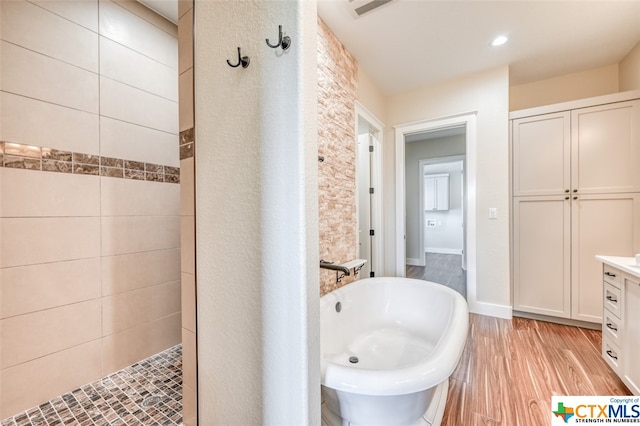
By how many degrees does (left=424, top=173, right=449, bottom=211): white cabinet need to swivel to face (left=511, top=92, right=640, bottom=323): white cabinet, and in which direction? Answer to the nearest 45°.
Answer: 0° — it already faces it

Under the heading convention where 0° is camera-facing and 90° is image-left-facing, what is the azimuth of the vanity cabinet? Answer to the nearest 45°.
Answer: approximately 45°

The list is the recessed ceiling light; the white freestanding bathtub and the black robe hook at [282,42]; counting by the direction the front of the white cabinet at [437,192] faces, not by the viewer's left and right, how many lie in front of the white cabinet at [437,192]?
3

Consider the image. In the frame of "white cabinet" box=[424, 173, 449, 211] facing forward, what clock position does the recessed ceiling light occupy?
The recessed ceiling light is roughly at 12 o'clock from the white cabinet.

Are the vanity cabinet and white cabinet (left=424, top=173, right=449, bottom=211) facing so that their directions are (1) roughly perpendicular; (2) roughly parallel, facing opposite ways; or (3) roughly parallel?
roughly perpendicular

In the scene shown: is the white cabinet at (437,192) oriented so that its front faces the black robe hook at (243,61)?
yes

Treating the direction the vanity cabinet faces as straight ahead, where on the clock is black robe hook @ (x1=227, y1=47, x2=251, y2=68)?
The black robe hook is roughly at 11 o'clock from the vanity cabinet.

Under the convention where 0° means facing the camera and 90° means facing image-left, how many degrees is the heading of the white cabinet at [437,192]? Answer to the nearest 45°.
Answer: approximately 0°
